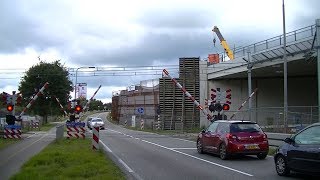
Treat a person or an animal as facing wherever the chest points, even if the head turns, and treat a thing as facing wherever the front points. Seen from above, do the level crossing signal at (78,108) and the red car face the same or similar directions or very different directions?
very different directions

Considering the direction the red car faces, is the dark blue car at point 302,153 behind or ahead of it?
behind

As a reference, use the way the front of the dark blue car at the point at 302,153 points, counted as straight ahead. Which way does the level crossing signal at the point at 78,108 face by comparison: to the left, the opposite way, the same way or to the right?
the opposite way

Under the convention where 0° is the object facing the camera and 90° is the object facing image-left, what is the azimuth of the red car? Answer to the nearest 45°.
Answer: approximately 135°

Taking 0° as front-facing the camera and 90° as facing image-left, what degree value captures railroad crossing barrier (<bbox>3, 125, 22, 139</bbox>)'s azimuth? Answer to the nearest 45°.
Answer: approximately 0°

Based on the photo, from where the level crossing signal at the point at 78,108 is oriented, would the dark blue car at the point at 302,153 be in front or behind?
in front

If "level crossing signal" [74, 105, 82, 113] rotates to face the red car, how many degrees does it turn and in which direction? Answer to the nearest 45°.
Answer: approximately 45° to its left

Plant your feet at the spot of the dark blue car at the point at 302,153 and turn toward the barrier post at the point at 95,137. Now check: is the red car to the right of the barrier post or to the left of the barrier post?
right
